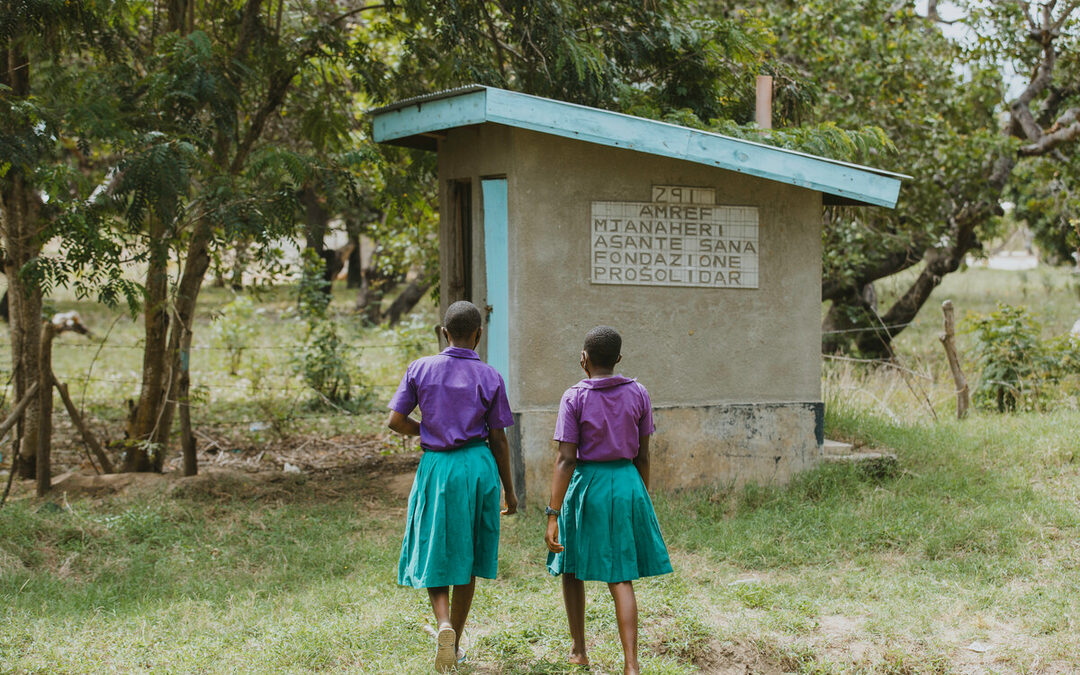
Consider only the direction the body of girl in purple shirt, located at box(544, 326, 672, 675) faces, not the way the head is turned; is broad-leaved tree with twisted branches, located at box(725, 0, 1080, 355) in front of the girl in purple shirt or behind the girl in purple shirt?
in front

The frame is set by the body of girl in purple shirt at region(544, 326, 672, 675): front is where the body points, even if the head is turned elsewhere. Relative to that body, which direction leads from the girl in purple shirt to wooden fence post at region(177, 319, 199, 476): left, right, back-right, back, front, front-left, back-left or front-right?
front-left

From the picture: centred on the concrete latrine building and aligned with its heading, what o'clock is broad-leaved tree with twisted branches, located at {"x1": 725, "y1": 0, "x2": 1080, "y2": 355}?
The broad-leaved tree with twisted branches is roughly at 4 o'clock from the concrete latrine building.

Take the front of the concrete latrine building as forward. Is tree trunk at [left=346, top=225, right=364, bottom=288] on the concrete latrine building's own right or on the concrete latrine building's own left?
on the concrete latrine building's own right

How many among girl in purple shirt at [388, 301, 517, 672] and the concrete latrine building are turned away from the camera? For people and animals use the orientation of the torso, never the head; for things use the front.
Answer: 1

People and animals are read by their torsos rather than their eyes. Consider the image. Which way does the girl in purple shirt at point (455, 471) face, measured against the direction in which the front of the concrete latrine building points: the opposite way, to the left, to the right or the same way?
to the right

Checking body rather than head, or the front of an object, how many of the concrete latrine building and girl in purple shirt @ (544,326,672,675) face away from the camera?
1

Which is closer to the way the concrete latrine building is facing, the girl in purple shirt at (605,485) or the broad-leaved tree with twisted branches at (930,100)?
the girl in purple shirt

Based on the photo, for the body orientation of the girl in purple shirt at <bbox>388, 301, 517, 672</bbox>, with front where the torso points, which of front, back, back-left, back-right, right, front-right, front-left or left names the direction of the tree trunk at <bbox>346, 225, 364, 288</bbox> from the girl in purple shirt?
front

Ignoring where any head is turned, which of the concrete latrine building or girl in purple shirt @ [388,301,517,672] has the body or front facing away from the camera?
the girl in purple shirt

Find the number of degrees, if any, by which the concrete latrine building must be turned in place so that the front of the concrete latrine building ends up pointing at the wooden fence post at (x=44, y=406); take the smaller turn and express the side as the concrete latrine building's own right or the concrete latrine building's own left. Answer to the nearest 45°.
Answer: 0° — it already faces it

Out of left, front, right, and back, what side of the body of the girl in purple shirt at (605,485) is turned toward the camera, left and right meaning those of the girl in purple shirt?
back

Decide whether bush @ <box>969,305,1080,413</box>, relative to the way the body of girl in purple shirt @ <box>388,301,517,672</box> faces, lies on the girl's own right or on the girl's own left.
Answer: on the girl's own right

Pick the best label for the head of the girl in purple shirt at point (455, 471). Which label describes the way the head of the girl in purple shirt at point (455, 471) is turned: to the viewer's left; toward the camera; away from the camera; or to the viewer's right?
away from the camera

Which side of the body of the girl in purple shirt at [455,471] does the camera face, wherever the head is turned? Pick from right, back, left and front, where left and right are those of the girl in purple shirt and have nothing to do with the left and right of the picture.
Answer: back

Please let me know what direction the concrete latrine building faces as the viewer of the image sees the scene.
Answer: facing to the left of the viewer

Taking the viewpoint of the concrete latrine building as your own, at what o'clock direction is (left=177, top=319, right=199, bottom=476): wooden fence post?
The wooden fence post is roughly at 12 o'clock from the concrete latrine building.
